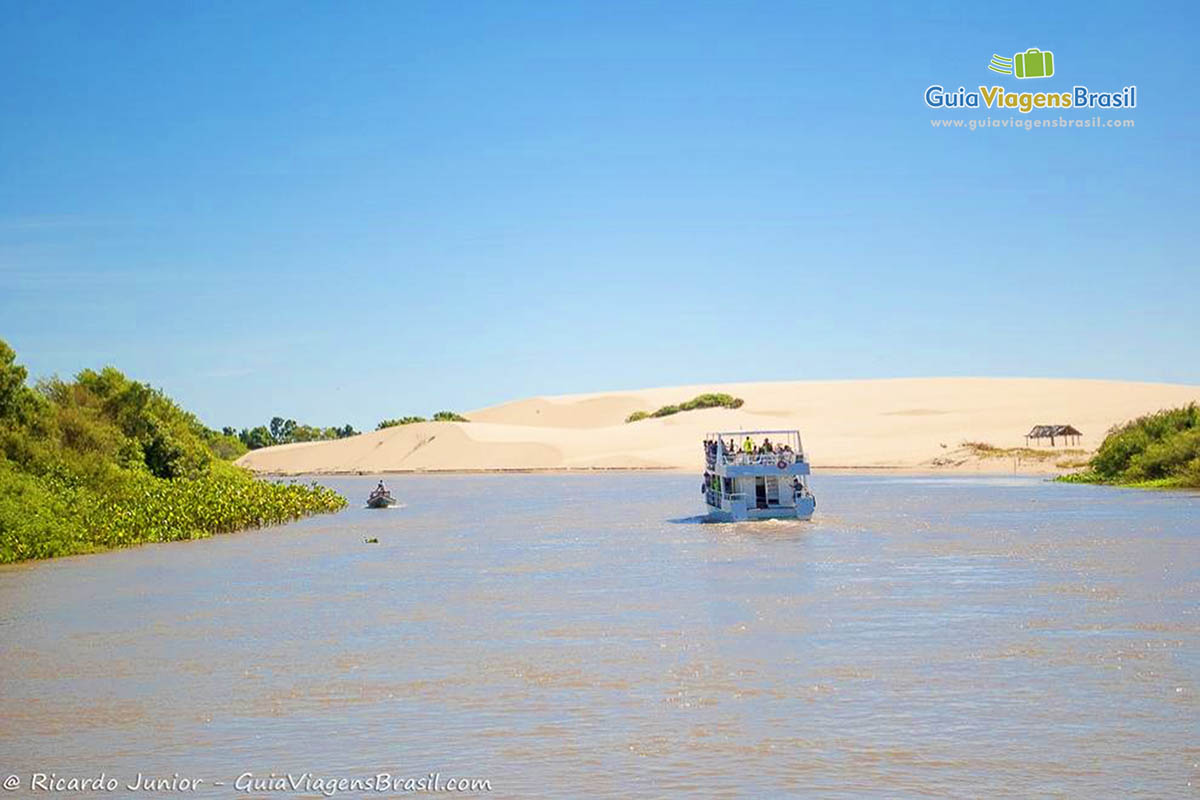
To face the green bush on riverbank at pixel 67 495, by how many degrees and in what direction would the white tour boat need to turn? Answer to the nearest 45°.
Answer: approximately 90° to its left

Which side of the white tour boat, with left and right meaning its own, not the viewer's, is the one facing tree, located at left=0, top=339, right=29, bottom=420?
left

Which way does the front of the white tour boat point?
away from the camera
